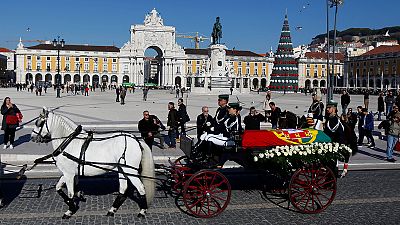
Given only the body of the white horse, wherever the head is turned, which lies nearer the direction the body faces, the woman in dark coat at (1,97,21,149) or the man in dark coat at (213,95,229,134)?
the woman in dark coat

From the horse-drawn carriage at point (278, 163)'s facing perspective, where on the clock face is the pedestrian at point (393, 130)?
The pedestrian is roughly at 4 o'clock from the horse-drawn carriage.

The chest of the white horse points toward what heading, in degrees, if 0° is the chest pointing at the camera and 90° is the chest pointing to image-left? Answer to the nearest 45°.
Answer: approximately 90°

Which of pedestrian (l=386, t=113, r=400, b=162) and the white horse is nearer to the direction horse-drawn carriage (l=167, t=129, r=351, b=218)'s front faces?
the white horse

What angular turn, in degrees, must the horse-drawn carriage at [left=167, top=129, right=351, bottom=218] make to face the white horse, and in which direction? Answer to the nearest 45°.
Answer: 0° — it already faces it

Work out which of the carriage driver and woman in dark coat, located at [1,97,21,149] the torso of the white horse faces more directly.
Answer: the woman in dark coat

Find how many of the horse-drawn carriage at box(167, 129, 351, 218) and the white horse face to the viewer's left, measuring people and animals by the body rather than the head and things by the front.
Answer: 2

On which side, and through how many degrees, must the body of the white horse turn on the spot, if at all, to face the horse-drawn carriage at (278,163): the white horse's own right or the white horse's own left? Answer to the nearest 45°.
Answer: approximately 180°

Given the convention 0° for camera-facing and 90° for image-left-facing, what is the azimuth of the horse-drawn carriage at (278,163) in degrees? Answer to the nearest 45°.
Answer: approximately 90°

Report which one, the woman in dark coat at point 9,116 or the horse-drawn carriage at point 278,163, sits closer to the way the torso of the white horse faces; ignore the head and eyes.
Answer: the woman in dark coat
